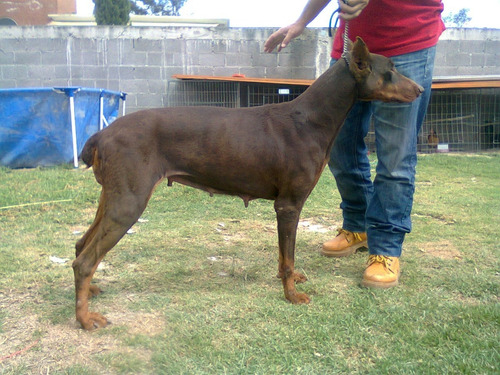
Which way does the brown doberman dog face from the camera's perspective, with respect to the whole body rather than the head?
to the viewer's right

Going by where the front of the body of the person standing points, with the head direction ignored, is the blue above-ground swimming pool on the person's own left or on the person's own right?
on the person's own right

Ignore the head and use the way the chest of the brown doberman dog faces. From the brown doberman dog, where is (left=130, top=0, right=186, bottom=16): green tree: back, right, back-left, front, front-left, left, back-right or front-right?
left

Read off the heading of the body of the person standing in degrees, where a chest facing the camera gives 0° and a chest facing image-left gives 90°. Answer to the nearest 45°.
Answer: approximately 45°

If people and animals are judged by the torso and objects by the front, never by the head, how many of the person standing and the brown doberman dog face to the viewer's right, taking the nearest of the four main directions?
1

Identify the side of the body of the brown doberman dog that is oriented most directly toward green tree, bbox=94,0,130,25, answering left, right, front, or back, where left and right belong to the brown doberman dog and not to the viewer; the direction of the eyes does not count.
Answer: left
